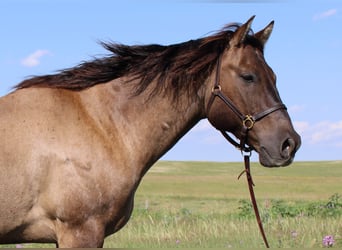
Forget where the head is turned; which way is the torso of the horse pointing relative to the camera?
to the viewer's right
